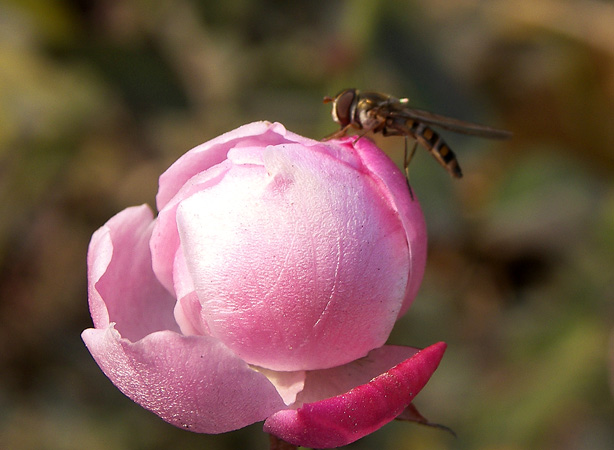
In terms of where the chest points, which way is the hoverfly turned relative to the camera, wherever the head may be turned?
to the viewer's left
